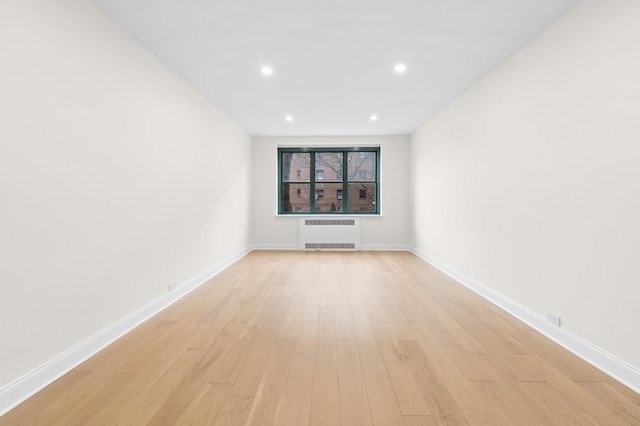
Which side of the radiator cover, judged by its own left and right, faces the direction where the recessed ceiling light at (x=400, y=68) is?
front

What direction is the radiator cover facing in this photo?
toward the camera
